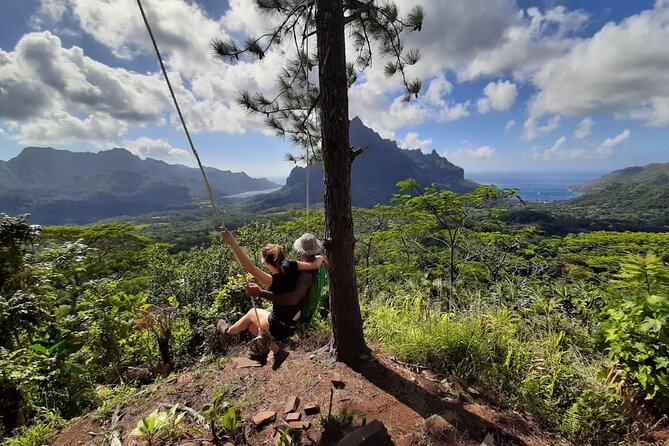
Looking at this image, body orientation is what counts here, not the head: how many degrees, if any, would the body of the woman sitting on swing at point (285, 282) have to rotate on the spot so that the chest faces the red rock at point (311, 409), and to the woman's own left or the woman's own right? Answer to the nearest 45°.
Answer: approximately 135° to the woman's own left

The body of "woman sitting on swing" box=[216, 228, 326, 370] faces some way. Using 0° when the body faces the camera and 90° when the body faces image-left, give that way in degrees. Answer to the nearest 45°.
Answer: approximately 135°

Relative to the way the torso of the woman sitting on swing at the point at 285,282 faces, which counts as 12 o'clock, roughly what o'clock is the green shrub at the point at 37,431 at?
The green shrub is roughly at 10 o'clock from the woman sitting on swing.

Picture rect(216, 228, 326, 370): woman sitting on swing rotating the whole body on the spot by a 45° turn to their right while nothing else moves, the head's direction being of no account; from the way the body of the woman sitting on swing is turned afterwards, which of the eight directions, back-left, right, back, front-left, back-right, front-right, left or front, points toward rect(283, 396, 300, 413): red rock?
back

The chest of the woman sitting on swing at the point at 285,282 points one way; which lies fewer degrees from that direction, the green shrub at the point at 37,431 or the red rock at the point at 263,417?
the green shrub

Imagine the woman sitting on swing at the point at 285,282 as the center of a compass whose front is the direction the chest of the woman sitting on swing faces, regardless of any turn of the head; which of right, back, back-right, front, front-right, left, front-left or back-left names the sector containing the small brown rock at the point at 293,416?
back-left

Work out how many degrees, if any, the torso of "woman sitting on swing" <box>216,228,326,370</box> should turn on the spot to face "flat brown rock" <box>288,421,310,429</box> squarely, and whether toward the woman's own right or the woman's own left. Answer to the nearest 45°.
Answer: approximately 135° to the woman's own left

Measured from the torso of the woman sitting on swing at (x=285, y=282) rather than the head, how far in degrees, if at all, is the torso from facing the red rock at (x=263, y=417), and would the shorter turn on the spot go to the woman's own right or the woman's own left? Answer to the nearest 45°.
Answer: approximately 135° to the woman's own left

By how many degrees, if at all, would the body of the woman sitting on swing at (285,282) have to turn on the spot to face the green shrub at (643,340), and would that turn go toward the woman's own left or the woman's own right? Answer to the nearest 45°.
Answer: approximately 180°
